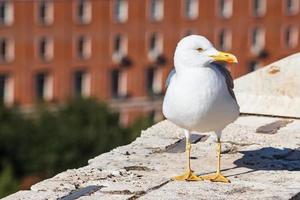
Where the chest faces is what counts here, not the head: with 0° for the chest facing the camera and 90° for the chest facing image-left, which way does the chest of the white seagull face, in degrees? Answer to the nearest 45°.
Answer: approximately 0°

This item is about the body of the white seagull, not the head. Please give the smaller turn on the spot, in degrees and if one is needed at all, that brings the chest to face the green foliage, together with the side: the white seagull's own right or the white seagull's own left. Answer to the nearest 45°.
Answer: approximately 180°
